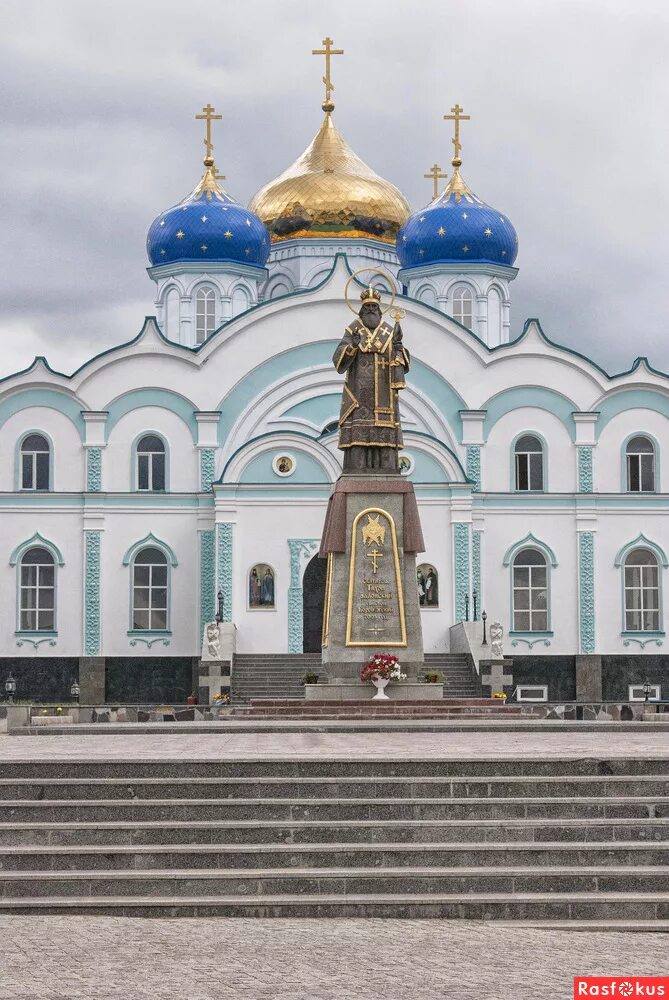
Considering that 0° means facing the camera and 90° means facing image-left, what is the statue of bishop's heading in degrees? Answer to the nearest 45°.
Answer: approximately 0°

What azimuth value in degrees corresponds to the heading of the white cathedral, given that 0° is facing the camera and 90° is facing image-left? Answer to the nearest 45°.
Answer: approximately 0°

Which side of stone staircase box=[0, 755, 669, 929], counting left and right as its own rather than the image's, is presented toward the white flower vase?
back

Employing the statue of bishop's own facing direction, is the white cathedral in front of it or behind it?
behind

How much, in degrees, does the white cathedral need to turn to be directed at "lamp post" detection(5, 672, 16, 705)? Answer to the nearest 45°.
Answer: approximately 90° to its right

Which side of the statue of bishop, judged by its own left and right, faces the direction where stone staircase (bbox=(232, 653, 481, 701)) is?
back

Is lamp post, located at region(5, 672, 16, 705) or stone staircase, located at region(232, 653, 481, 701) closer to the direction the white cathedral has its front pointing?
the stone staircase
